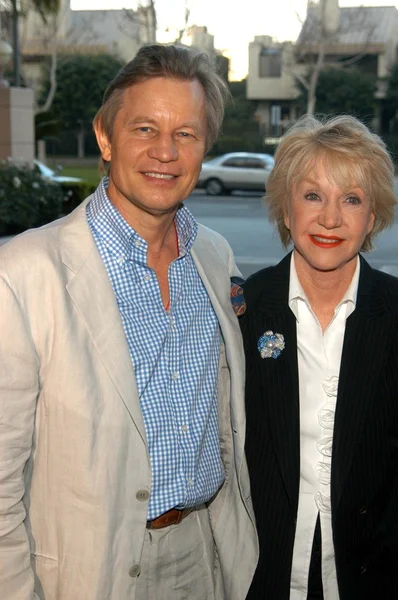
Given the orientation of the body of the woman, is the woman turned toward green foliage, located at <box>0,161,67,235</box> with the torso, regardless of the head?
no

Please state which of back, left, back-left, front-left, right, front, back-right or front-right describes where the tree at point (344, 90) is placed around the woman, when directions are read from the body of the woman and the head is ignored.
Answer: back

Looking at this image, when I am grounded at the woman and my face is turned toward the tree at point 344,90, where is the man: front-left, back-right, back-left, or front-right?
back-left

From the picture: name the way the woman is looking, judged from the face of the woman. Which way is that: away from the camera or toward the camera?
toward the camera

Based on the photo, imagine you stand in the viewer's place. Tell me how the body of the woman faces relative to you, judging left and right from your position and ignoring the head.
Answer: facing the viewer

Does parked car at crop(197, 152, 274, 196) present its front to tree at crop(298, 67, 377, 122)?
no

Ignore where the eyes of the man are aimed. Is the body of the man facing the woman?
no

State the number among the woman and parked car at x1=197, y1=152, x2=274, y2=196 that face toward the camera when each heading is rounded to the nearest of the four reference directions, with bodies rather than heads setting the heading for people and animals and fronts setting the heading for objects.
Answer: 1

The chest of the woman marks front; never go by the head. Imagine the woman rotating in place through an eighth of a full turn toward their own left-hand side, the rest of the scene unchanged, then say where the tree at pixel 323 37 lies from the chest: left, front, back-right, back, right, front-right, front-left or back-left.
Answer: back-left

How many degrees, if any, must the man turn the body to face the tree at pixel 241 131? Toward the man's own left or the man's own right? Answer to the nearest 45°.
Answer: approximately 135° to the man's own left

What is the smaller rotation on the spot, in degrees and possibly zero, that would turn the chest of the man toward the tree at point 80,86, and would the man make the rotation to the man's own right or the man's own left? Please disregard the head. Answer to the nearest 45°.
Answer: approximately 135° to the man's own left

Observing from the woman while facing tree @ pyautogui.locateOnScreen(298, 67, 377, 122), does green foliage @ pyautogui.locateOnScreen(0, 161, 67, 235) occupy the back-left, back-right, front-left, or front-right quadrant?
front-left

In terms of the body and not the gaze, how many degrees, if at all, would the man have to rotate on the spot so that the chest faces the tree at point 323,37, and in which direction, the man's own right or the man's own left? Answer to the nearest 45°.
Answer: approximately 135° to the man's own left

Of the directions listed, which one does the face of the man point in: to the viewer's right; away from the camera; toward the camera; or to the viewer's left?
toward the camera
